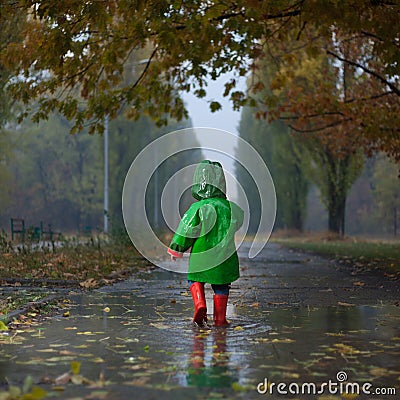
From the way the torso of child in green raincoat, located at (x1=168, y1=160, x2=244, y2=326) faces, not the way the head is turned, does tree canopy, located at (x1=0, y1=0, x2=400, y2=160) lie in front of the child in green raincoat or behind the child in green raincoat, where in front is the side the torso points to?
in front

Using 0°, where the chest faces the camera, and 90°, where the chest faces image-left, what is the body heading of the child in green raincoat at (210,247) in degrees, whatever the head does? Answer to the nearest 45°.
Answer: approximately 180°
